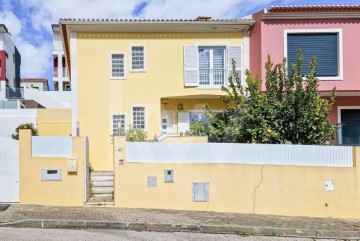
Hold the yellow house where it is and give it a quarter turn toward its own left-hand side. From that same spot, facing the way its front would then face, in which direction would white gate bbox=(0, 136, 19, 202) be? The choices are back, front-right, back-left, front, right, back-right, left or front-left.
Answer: back-right

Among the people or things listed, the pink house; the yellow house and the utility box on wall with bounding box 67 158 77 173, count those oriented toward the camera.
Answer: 3

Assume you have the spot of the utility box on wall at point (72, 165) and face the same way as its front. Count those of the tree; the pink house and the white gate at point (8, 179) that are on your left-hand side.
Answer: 2

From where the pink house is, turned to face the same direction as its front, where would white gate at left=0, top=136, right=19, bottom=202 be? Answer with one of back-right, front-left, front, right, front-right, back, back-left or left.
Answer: front-right

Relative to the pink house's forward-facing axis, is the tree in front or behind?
in front

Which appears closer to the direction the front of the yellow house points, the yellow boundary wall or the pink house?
the yellow boundary wall

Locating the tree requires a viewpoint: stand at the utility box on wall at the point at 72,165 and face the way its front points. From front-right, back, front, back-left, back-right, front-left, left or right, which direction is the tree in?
left

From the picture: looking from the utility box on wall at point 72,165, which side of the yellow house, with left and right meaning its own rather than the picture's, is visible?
front
